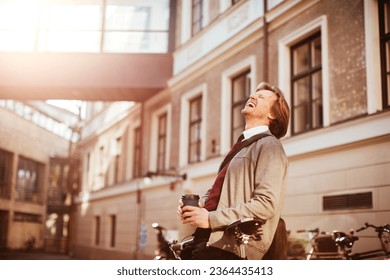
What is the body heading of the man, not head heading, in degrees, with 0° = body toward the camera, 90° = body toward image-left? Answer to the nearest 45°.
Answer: approximately 90°

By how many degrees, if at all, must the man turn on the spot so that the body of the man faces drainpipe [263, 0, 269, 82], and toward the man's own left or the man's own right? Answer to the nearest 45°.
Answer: approximately 90° to the man's own right

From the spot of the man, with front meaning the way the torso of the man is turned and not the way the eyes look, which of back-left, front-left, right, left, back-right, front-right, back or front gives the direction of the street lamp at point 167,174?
right

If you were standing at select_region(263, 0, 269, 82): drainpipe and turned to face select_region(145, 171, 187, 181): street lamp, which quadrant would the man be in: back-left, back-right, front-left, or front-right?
back-left
